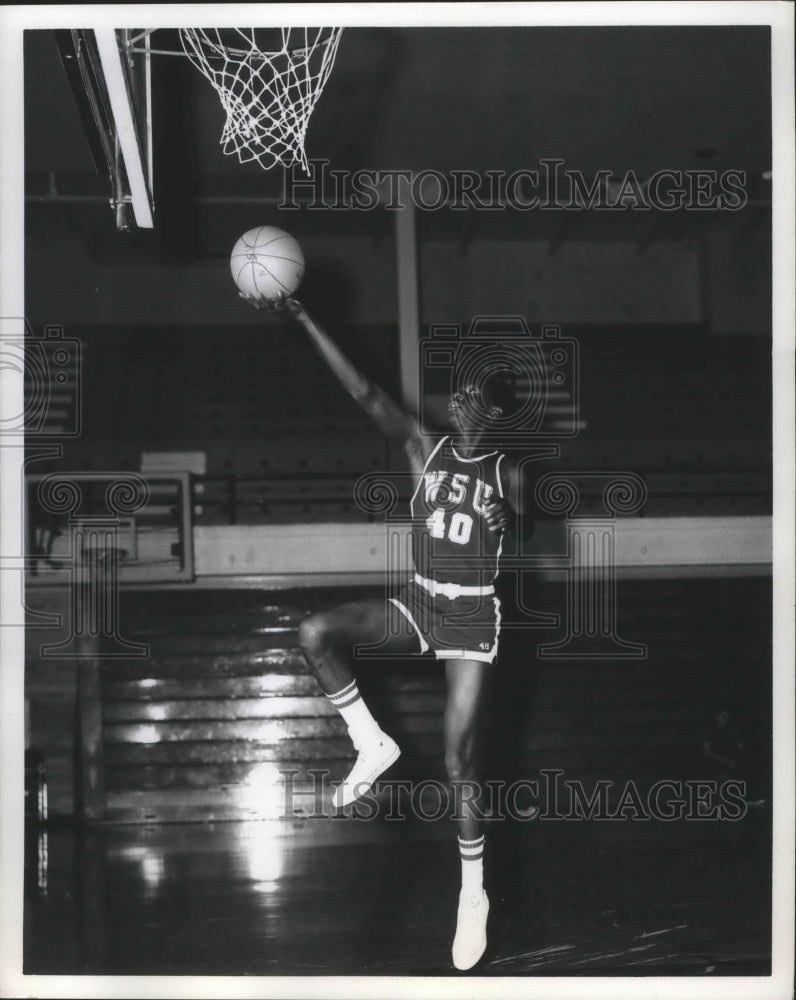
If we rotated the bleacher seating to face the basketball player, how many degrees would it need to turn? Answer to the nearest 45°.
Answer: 0° — it already faces them

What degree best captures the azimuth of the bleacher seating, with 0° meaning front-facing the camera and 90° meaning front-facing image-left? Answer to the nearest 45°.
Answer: approximately 0°
